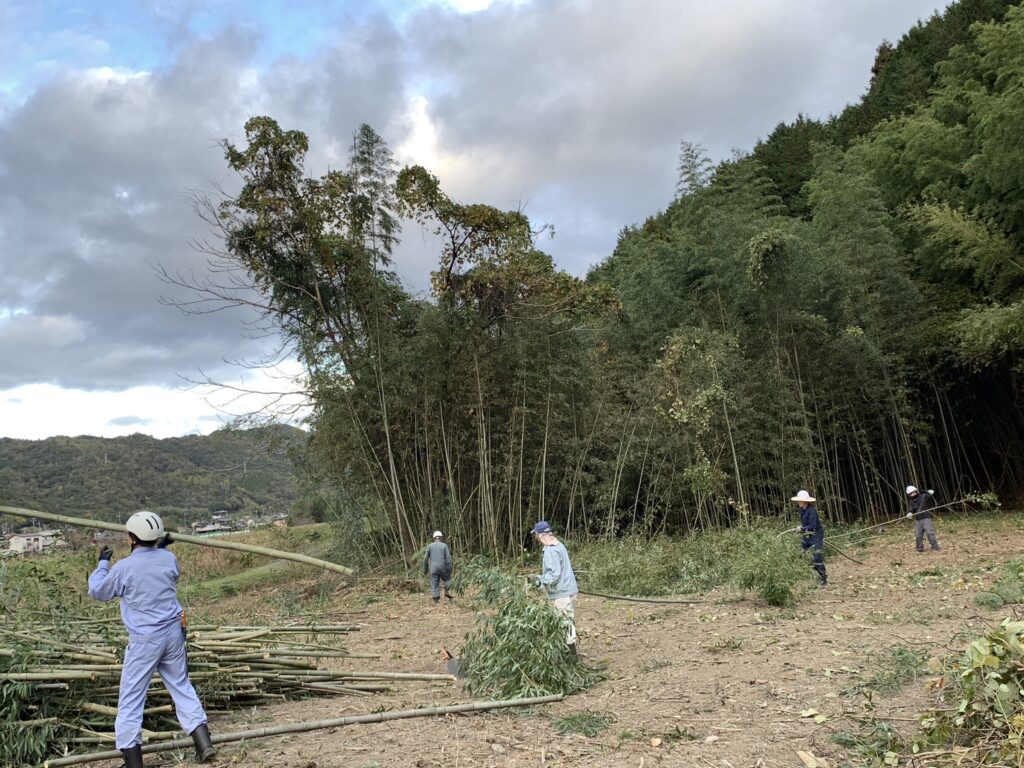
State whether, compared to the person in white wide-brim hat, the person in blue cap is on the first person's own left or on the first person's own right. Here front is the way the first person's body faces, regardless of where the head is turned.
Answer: on the first person's own left

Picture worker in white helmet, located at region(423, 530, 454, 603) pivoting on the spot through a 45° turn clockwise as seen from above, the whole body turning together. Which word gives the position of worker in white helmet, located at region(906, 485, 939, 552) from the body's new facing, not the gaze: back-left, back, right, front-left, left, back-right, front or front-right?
front-right

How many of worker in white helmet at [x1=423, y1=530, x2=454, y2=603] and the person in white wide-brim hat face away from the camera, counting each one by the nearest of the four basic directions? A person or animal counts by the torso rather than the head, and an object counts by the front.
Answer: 1

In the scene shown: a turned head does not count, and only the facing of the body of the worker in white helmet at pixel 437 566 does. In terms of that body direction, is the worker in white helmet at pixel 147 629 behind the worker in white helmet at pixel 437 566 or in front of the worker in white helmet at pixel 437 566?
behind

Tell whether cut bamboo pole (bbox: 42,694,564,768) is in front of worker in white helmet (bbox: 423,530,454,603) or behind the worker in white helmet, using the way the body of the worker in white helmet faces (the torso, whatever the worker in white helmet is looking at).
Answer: behind

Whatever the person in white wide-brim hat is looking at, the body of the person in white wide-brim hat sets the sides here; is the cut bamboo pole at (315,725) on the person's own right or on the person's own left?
on the person's own left

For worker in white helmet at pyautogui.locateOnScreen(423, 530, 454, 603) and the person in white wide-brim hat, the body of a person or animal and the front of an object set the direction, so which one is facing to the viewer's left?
the person in white wide-brim hat

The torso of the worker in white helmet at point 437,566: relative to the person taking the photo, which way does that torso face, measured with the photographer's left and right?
facing away from the viewer

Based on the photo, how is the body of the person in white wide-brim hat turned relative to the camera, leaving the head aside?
to the viewer's left
